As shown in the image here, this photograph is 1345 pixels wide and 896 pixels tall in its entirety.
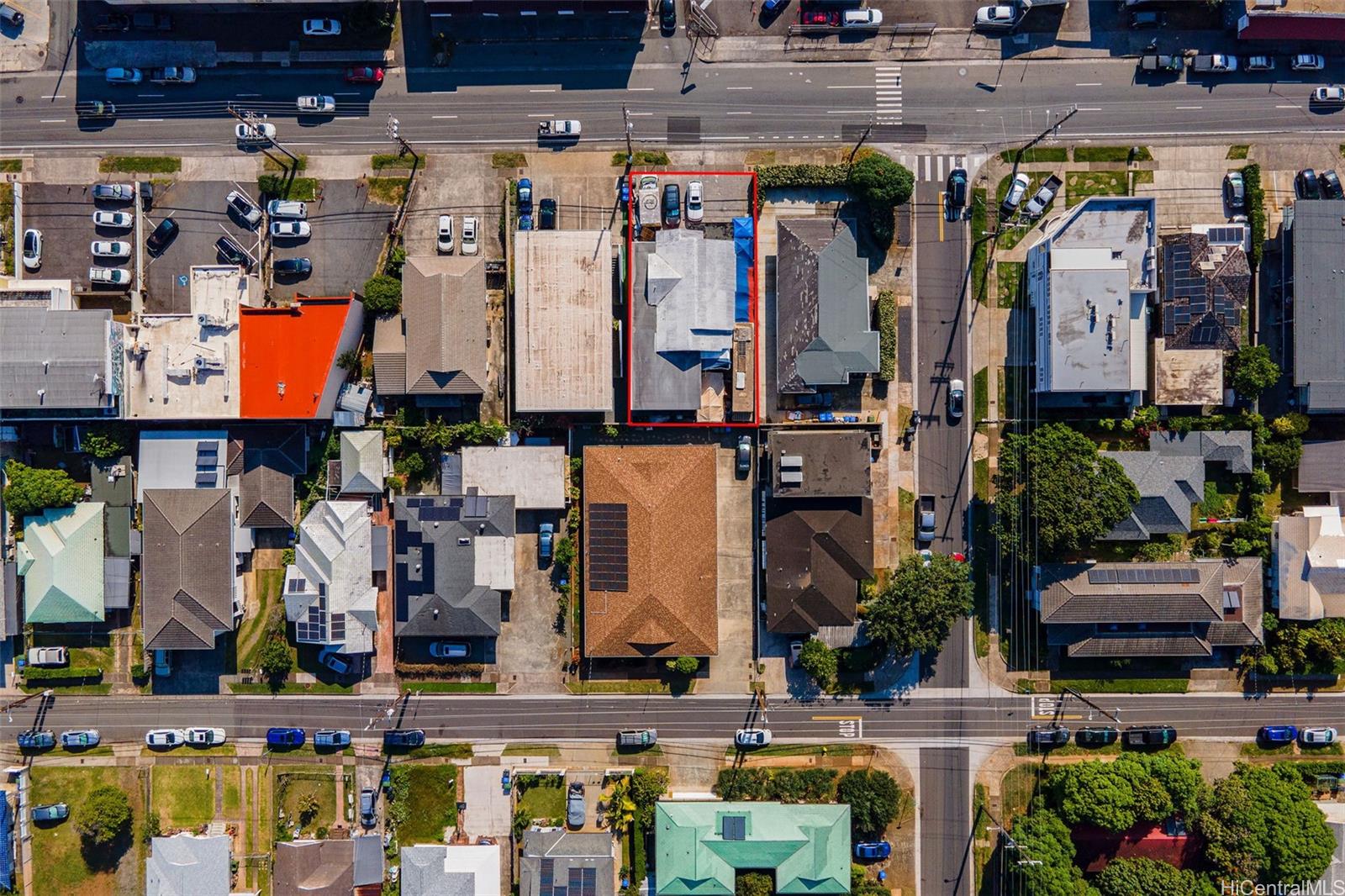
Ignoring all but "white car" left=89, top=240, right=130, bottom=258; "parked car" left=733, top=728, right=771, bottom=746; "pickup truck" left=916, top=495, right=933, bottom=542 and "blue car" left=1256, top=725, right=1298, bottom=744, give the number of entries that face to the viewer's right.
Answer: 3

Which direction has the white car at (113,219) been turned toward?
to the viewer's right

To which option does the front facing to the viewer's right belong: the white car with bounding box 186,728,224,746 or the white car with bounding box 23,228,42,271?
the white car with bounding box 186,728,224,746

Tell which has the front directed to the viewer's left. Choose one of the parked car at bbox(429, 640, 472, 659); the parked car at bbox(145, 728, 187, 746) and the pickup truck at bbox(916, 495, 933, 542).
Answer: the parked car at bbox(429, 640, 472, 659)

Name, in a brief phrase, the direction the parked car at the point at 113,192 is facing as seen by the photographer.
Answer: facing to the right of the viewer

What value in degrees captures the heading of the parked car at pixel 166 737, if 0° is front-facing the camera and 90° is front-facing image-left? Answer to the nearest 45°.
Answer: approximately 270°

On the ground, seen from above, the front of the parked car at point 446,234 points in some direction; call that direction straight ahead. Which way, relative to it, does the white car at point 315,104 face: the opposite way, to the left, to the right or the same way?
to the left

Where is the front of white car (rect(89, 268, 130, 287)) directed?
to the viewer's right

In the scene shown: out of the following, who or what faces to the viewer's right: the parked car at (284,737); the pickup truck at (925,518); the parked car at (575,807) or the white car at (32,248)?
the parked car at (284,737)

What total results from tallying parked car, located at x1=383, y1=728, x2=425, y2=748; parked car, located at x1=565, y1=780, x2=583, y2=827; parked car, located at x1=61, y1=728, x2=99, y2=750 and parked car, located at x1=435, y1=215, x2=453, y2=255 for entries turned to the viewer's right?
2
